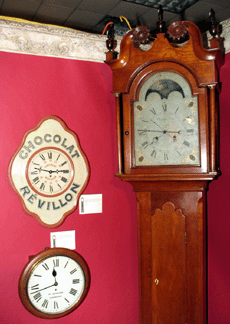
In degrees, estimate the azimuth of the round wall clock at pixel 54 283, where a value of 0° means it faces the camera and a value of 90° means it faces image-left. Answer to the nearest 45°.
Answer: approximately 315°

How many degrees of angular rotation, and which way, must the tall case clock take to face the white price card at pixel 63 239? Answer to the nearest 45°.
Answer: approximately 90° to its right

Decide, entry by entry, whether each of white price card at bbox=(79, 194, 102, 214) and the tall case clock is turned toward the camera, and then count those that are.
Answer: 2

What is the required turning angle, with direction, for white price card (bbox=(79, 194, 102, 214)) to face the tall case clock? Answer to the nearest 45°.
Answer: approximately 45° to its left

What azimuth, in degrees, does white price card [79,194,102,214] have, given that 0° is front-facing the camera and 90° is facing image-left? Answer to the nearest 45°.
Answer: approximately 0°
